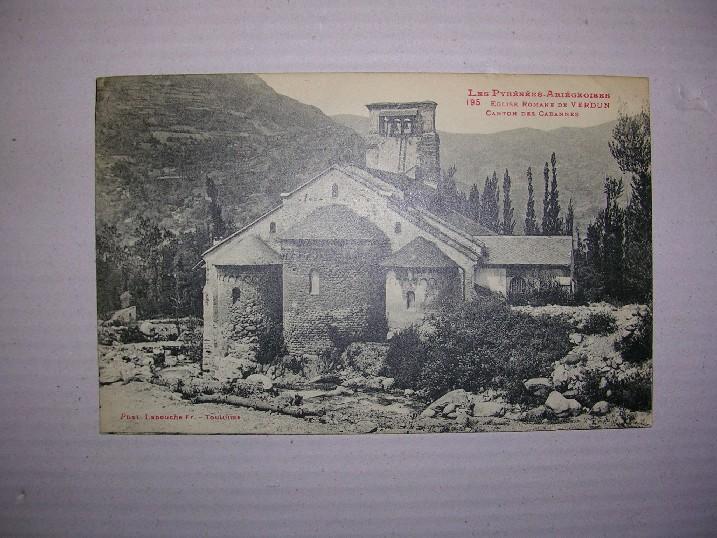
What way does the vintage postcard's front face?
toward the camera
